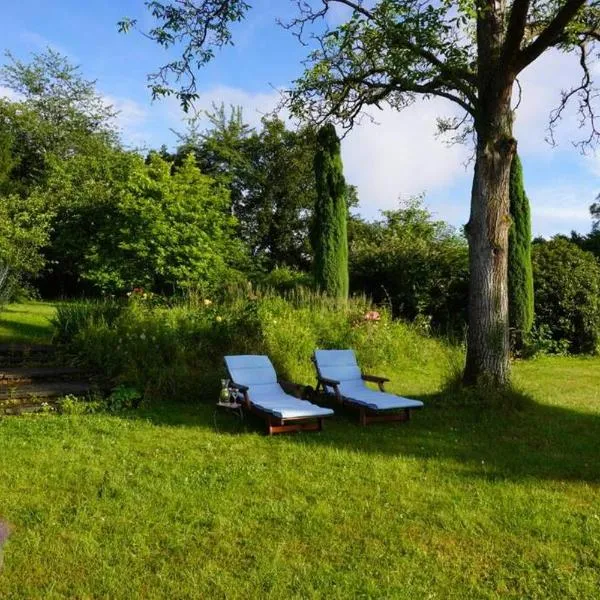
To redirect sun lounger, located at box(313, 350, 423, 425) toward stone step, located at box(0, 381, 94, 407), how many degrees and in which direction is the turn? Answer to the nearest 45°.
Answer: approximately 135° to its right

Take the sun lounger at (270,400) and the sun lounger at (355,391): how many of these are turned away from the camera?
0

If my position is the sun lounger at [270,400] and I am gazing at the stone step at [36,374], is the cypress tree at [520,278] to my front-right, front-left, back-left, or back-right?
back-right

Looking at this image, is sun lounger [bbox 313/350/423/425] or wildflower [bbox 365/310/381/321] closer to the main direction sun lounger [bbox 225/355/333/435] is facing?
the sun lounger

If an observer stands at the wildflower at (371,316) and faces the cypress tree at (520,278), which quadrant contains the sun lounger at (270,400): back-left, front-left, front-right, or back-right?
back-right

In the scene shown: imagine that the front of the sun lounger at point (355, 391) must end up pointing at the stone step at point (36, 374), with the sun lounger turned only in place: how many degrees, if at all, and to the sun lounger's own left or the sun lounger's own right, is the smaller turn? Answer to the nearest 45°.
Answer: approximately 135° to the sun lounger's own right

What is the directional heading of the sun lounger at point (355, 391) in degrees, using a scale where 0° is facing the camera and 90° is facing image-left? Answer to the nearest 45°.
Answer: approximately 315°

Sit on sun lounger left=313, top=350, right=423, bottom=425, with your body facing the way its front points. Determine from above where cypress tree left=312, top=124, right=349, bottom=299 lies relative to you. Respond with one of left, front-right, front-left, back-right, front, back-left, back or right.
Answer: back-left

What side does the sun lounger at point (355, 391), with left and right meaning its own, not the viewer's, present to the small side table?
right

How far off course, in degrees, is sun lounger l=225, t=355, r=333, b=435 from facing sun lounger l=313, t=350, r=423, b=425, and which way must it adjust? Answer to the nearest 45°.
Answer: approximately 90° to its left

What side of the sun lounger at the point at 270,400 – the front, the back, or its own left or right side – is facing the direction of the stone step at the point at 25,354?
back

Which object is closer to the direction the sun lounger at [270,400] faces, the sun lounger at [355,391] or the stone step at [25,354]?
the sun lounger
